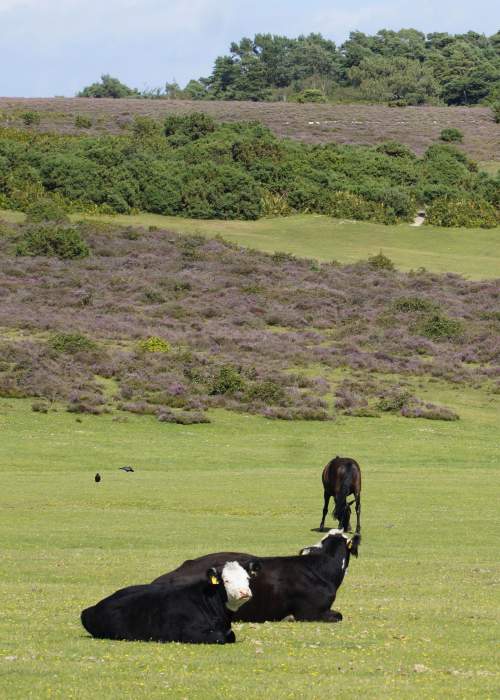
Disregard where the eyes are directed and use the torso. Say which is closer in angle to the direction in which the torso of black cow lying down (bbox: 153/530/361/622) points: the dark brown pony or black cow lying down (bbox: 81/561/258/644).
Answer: the dark brown pony

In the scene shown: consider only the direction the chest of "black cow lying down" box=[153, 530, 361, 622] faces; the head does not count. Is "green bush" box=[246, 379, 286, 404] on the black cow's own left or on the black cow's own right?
on the black cow's own left

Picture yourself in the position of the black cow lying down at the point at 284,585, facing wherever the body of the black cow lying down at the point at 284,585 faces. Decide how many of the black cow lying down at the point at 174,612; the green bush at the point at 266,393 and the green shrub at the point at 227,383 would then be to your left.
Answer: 2

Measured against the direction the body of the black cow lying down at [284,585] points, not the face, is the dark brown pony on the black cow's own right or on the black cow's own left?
on the black cow's own left

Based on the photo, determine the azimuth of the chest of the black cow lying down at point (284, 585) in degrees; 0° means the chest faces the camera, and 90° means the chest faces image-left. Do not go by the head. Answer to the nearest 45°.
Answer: approximately 270°

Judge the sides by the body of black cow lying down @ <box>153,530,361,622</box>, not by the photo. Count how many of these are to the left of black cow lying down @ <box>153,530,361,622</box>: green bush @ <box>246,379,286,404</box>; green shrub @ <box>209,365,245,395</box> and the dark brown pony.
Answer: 3

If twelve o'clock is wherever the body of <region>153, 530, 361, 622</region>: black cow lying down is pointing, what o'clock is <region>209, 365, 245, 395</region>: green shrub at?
The green shrub is roughly at 9 o'clock from the black cow lying down.

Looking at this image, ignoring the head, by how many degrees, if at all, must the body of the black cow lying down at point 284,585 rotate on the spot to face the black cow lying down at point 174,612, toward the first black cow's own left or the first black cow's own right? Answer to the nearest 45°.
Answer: approximately 135° to the first black cow's own right

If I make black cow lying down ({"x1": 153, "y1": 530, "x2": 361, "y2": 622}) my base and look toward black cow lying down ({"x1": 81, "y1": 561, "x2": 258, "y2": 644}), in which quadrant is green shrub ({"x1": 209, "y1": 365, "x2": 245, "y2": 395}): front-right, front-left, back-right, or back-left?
back-right

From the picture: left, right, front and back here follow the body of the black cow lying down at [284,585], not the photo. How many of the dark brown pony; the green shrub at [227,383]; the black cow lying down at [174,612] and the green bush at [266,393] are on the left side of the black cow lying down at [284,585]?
3

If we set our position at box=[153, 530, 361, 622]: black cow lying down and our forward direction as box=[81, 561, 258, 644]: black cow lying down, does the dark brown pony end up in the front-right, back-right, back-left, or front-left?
back-right
